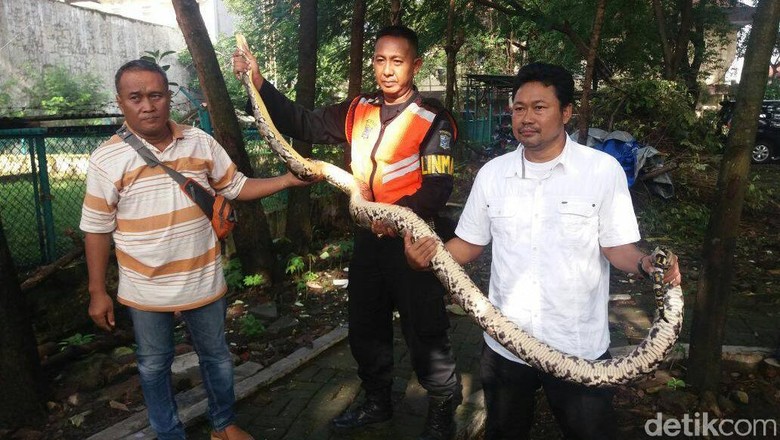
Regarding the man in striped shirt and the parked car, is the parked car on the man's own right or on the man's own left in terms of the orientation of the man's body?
on the man's own left

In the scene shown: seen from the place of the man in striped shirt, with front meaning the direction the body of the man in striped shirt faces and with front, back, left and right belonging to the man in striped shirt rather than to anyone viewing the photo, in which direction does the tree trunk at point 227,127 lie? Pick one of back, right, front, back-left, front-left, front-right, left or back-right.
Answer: back

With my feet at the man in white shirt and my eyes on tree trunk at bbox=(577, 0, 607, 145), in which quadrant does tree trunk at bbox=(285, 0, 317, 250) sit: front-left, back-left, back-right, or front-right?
front-left

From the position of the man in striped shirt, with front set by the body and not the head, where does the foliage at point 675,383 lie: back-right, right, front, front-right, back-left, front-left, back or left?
left

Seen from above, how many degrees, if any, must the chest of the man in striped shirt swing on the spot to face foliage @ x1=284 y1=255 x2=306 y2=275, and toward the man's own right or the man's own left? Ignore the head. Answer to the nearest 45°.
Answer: approximately 180°

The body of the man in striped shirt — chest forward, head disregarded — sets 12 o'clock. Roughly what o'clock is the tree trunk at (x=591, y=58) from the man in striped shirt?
The tree trunk is roughly at 8 o'clock from the man in striped shirt.

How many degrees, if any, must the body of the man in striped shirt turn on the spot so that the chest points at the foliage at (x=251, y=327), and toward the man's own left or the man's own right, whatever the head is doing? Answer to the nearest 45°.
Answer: approximately 180°

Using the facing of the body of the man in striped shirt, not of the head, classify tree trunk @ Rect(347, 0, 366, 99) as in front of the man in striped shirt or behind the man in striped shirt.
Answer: behind

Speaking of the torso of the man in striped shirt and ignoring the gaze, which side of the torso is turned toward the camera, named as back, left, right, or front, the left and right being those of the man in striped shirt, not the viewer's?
front

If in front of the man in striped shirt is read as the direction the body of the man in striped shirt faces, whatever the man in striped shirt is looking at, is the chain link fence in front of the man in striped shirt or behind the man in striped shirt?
behind

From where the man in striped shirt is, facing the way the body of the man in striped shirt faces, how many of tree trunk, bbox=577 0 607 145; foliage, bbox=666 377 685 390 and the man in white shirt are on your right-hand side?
0
